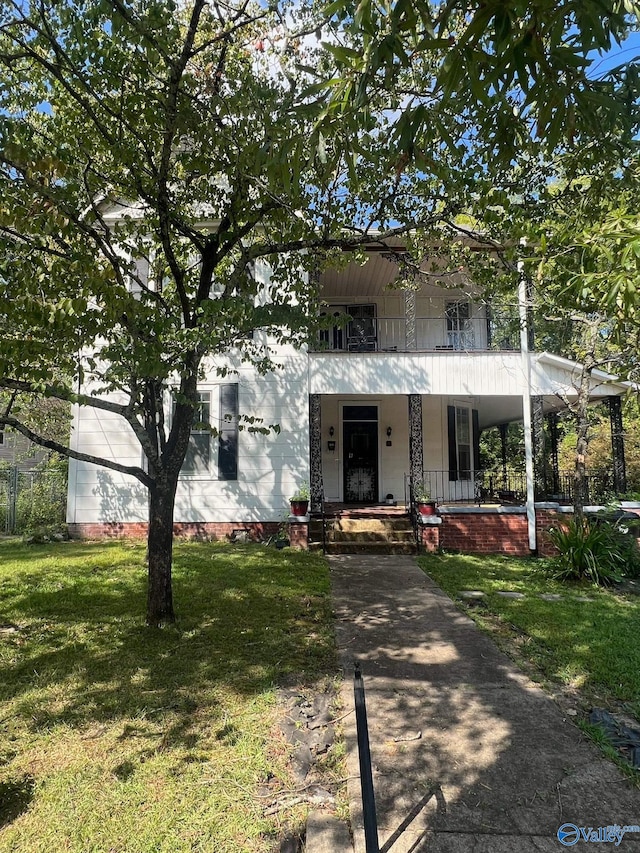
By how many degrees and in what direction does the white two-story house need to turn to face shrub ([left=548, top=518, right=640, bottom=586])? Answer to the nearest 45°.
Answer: approximately 45° to its left

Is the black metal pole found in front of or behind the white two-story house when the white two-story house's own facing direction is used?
in front

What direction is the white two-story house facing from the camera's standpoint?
toward the camera

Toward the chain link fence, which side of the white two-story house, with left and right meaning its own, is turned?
right

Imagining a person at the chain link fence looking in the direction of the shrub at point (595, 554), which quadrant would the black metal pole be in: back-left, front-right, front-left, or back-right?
front-right

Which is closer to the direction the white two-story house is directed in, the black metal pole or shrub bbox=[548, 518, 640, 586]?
the black metal pole
